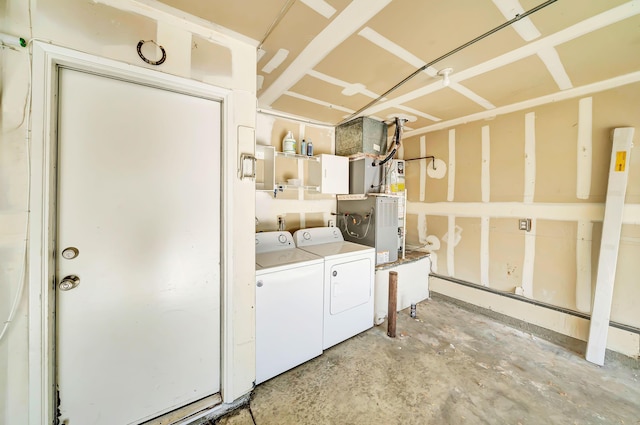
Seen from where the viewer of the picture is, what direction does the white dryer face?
facing the viewer and to the right of the viewer

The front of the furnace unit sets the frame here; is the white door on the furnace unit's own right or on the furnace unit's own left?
on the furnace unit's own right

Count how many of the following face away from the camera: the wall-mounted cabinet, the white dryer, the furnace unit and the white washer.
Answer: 0

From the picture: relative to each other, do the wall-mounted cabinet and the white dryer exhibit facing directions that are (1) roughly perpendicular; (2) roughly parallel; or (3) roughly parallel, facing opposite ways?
roughly parallel

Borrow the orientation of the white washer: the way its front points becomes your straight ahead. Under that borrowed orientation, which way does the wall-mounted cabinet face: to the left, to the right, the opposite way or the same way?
the same way

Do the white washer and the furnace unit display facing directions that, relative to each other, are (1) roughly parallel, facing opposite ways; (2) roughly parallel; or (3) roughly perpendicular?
roughly parallel

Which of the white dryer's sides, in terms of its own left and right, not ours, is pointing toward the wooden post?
left

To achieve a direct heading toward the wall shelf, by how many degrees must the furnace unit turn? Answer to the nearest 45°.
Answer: approximately 135° to its right

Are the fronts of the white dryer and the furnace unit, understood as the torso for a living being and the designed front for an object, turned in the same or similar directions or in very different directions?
same or similar directions

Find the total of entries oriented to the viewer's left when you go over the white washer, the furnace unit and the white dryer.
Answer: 0

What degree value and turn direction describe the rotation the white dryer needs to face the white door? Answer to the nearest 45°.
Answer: approximately 90° to its right

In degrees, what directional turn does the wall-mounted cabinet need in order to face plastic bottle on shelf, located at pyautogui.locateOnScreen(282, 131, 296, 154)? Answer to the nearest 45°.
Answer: approximately 90° to its right

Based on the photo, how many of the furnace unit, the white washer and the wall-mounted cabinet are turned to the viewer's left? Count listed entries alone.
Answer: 0

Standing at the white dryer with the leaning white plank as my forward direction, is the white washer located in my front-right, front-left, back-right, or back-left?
back-right
